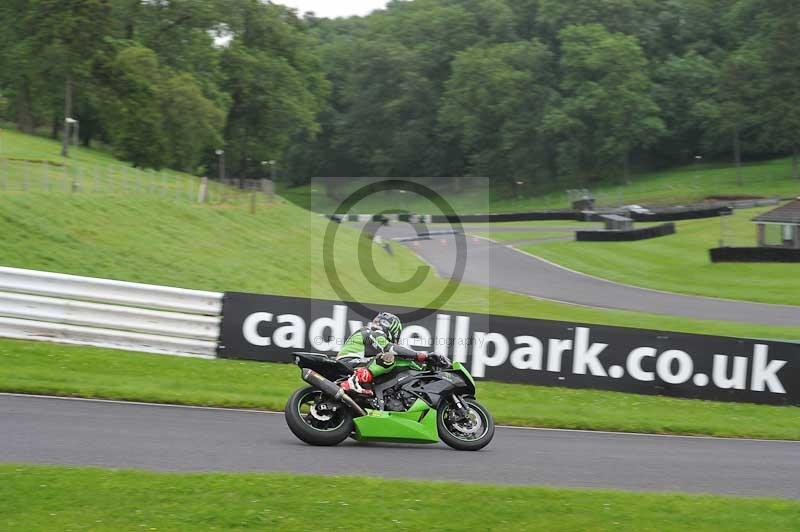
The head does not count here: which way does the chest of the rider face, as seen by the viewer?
to the viewer's right

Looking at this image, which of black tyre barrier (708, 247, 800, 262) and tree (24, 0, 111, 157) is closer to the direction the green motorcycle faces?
the black tyre barrier

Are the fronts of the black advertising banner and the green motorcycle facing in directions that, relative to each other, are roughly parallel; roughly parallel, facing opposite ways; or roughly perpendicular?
roughly perpendicular

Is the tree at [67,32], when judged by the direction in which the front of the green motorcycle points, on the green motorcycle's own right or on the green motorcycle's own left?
on the green motorcycle's own left

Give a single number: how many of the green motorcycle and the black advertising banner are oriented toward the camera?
1

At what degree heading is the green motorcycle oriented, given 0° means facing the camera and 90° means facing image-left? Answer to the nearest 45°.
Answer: approximately 270°

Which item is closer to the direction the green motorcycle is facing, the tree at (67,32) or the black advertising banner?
the black advertising banner

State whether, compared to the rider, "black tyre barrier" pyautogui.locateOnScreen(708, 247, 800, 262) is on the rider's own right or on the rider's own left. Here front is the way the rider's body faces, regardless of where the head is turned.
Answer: on the rider's own left

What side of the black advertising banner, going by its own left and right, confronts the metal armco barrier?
right

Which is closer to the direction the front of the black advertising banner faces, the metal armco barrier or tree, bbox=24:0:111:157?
the metal armco barrier

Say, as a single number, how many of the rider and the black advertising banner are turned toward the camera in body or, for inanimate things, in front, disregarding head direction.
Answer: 1

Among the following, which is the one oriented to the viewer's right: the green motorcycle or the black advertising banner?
the green motorcycle
